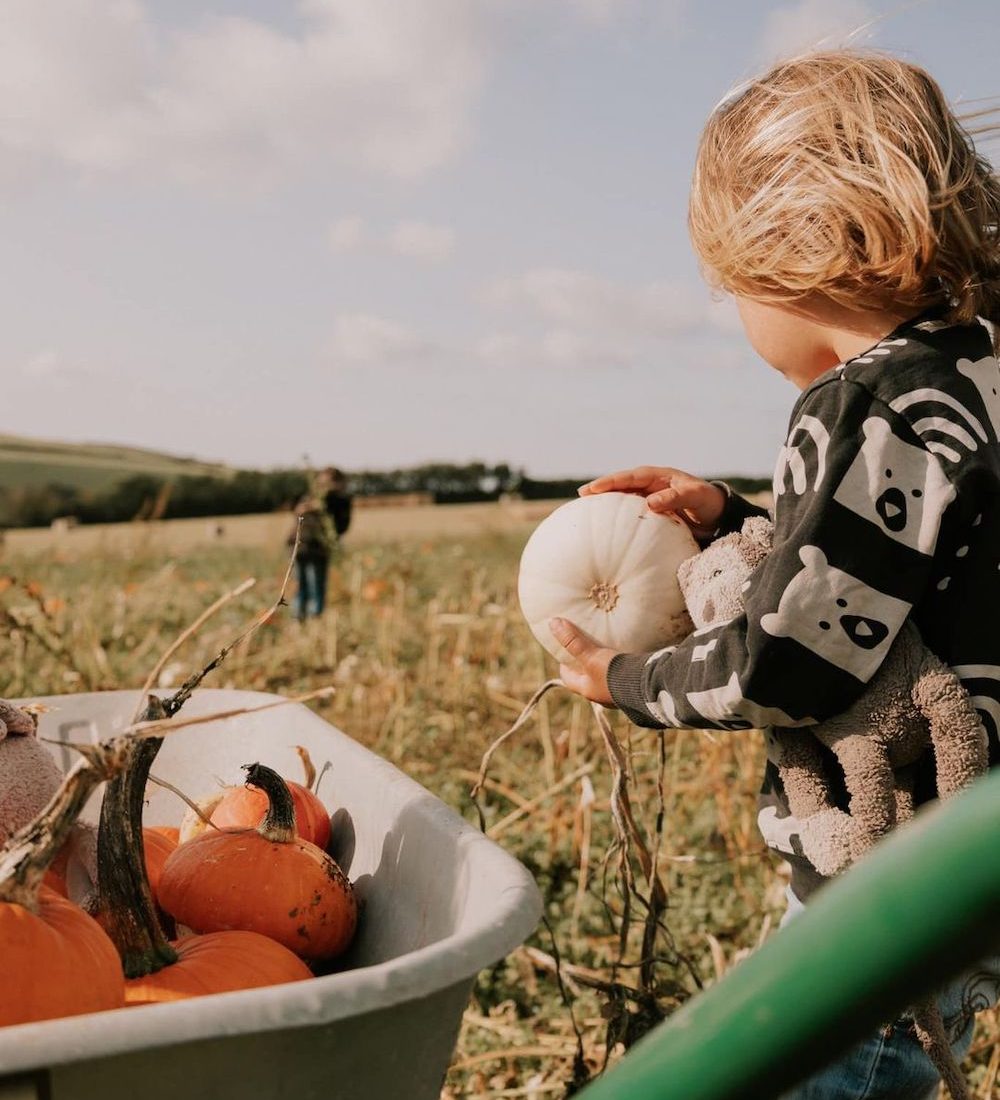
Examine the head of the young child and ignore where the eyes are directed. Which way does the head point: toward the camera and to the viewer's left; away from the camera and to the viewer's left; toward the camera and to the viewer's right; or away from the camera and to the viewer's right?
away from the camera and to the viewer's left

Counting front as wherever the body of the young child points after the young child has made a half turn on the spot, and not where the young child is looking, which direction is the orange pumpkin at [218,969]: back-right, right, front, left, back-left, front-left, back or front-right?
right

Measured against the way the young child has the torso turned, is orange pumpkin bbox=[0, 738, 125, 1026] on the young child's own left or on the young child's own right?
on the young child's own left

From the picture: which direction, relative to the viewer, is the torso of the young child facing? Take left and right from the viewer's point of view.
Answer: facing away from the viewer and to the left of the viewer

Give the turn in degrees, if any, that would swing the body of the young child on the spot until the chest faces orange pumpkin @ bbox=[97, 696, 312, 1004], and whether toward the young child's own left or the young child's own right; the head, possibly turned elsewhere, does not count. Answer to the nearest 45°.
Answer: approximately 90° to the young child's own left
